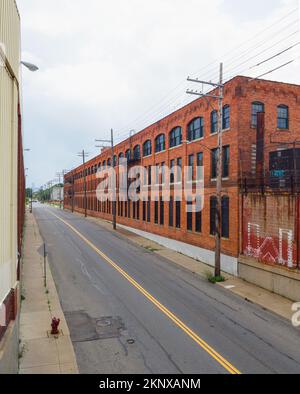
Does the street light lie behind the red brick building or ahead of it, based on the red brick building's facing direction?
ahead

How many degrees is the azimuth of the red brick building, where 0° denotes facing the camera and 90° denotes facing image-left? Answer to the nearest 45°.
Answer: approximately 45°
